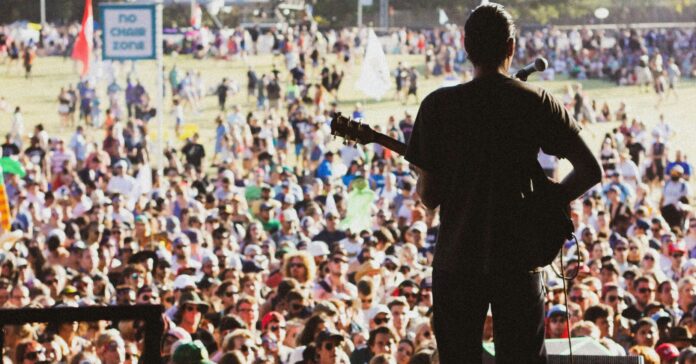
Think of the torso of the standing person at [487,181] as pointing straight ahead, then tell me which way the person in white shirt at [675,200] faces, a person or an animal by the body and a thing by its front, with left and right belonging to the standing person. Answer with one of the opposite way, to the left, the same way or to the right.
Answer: the opposite way

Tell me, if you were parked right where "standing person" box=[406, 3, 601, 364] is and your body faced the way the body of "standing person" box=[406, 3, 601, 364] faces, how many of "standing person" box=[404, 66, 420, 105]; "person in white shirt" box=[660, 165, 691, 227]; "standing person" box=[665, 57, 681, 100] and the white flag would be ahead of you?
4

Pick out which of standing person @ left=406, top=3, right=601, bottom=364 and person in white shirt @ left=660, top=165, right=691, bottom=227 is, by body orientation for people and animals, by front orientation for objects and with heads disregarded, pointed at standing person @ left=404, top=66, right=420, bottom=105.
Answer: standing person @ left=406, top=3, right=601, bottom=364

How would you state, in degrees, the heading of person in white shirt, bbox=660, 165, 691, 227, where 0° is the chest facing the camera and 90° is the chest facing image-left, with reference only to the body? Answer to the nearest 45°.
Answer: approximately 0°

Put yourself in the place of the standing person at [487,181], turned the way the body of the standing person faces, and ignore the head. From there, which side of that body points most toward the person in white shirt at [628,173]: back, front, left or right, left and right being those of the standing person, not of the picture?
front

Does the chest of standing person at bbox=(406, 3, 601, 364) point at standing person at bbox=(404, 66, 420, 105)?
yes

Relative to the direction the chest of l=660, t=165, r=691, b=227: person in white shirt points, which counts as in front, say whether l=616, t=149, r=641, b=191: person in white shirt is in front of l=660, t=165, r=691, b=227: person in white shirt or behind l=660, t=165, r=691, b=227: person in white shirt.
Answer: behind

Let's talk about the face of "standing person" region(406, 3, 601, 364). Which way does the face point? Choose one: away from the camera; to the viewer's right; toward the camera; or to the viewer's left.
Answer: away from the camera

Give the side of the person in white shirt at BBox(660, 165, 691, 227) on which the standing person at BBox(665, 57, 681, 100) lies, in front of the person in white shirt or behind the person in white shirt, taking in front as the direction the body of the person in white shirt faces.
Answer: behind

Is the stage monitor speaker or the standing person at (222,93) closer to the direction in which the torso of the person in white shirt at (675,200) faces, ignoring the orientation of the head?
the stage monitor speaker

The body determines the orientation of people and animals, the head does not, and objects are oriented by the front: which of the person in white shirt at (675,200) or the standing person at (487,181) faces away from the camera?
the standing person

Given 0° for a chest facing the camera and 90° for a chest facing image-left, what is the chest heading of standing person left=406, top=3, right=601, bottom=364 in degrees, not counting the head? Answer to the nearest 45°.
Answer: approximately 180°
